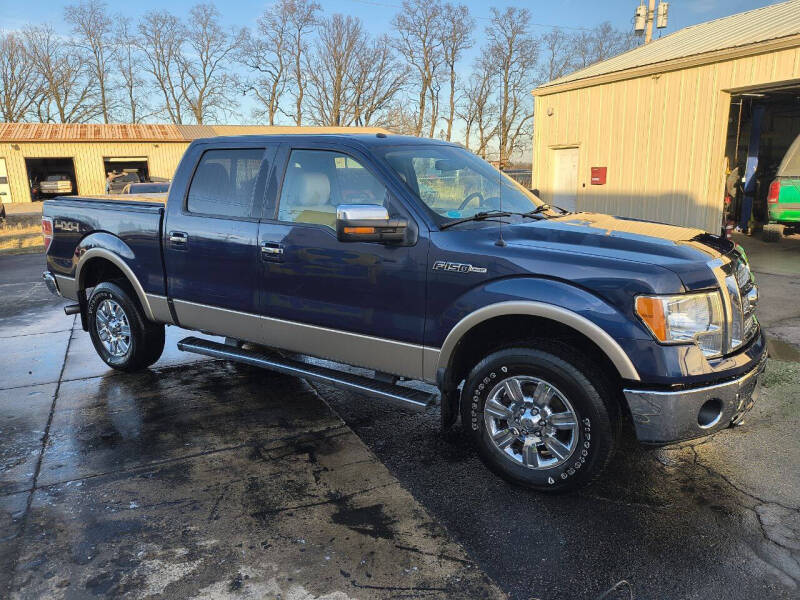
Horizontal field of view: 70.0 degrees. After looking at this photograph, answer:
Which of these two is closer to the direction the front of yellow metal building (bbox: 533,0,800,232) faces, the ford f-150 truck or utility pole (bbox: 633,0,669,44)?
the ford f-150 truck

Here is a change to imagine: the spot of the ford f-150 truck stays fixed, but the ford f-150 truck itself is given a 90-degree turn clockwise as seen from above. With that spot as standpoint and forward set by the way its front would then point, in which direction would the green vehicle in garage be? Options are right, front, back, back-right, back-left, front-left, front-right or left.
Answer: back

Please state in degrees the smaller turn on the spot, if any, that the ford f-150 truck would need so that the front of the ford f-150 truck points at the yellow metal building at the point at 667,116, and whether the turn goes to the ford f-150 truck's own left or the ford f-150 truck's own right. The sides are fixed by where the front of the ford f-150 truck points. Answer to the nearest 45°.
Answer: approximately 90° to the ford f-150 truck's own left

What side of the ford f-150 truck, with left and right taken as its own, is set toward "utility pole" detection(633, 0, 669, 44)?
left

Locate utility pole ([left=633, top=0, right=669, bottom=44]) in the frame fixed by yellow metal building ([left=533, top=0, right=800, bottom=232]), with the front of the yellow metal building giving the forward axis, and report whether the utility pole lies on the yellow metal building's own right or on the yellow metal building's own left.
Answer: on the yellow metal building's own right

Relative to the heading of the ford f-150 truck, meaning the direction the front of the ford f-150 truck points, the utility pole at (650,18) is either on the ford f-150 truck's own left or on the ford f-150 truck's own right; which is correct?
on the ford f-150 truck's own left

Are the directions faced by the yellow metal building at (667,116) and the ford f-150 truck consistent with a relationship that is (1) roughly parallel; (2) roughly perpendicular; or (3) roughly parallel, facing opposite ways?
roughly perpendicular

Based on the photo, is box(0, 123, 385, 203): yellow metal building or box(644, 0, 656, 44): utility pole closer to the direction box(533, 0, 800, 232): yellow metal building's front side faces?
the yellow metal building

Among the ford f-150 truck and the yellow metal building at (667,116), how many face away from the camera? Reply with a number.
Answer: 0

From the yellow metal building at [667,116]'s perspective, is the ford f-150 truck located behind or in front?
in front

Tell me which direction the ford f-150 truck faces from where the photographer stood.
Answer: facing the viewer and to the right of the viewer

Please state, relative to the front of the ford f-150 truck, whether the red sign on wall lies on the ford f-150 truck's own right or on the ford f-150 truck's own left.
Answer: on the ford f-150 truck's own left
